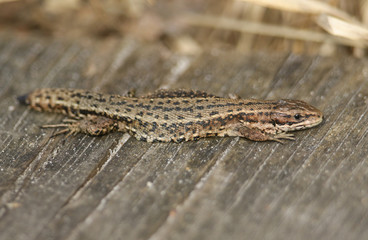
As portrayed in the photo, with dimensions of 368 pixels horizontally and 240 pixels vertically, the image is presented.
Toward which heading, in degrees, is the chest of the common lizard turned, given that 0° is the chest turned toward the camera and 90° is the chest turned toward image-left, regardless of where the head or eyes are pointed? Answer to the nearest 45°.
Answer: approximately 270°
